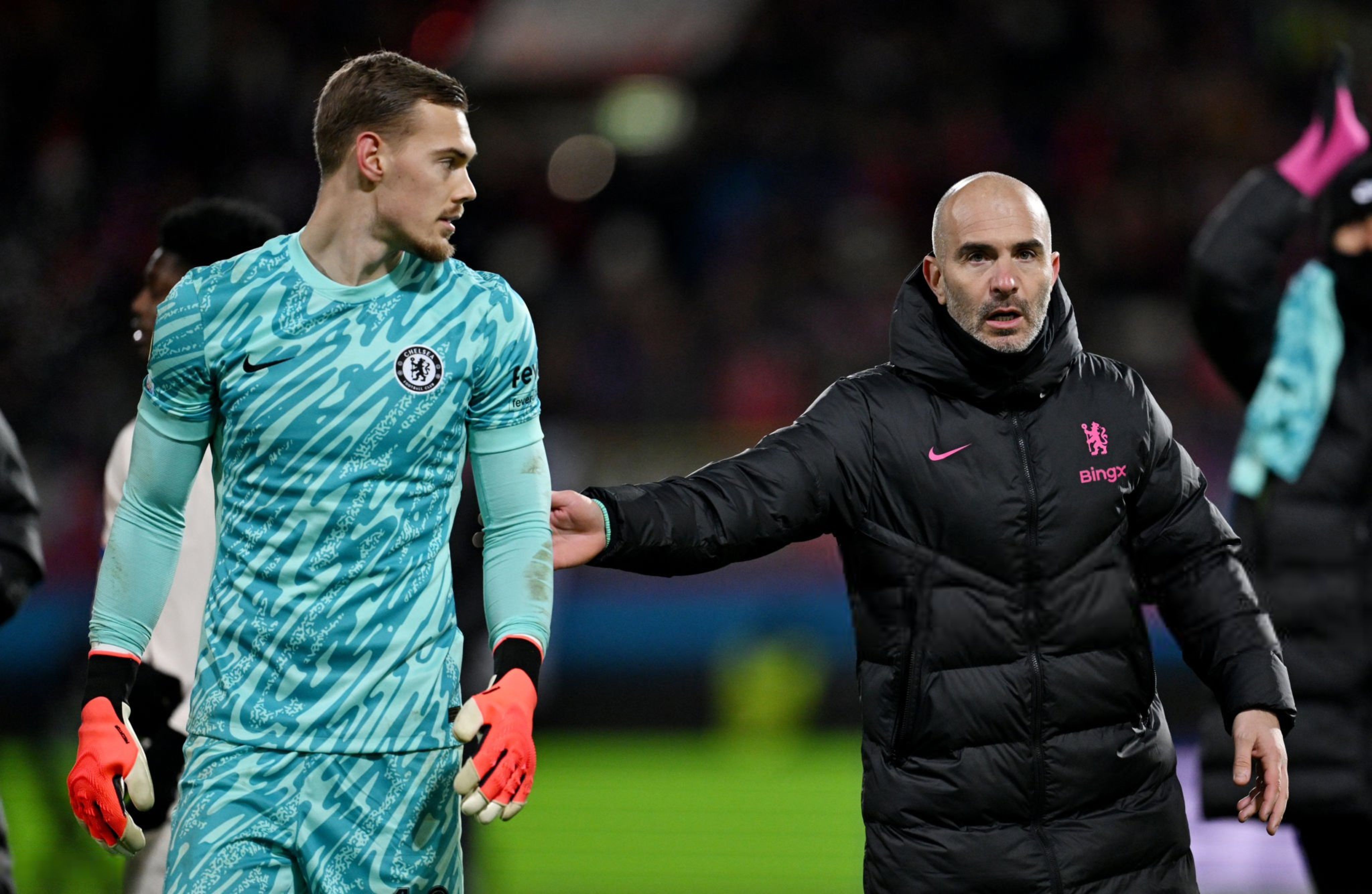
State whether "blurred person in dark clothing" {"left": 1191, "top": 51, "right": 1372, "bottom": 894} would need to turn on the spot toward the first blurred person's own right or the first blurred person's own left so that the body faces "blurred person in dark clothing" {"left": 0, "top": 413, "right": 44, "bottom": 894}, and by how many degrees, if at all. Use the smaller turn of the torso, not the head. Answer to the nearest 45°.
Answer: approximately 45° to the first blurred person's own right

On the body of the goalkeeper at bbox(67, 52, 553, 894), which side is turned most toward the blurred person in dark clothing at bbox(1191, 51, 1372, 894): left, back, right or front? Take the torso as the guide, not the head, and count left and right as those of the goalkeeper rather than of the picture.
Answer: left

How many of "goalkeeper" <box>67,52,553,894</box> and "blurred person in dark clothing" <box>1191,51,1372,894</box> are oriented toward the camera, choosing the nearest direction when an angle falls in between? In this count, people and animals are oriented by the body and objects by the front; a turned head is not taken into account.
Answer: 2

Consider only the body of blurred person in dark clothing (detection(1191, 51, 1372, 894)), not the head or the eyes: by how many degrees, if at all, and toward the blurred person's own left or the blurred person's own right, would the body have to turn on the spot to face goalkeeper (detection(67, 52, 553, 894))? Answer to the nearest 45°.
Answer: approximately 45° to the blurred person's own right

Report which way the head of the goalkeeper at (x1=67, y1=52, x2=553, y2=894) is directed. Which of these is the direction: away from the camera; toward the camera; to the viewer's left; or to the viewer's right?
to the viewer's right

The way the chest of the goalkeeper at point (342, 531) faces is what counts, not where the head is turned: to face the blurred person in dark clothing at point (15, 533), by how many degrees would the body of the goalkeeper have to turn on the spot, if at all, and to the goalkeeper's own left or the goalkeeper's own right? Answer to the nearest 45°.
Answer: approximately 135° to the goalkeeper's own right

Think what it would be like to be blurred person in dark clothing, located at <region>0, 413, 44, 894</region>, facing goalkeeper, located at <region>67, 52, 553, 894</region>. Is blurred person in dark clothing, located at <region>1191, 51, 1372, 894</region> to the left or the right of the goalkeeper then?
left

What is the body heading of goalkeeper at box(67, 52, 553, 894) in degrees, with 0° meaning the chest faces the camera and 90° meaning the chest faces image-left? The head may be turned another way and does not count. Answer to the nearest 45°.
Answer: approximately 0°
